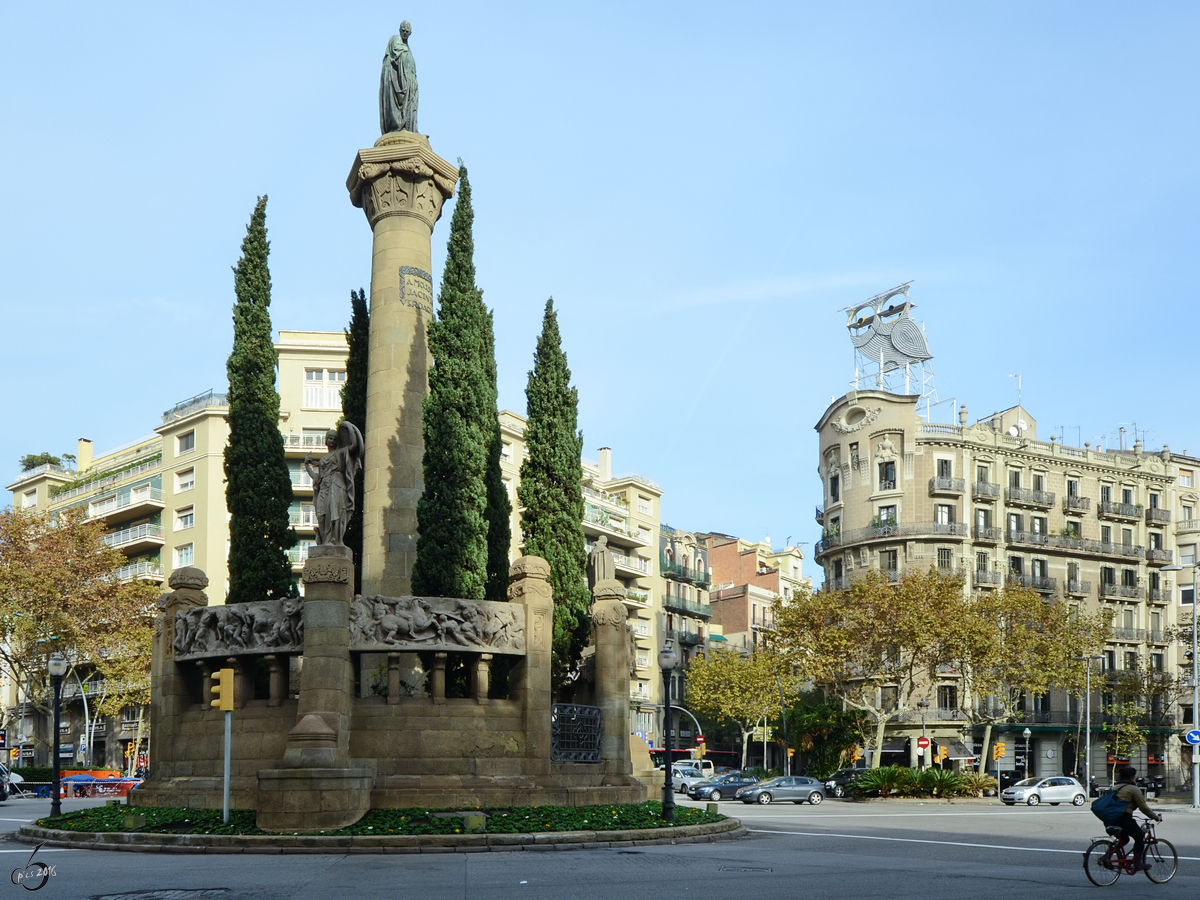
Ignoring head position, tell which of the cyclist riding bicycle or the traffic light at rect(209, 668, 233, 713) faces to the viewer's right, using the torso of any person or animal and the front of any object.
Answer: the cyclist riding bicycle

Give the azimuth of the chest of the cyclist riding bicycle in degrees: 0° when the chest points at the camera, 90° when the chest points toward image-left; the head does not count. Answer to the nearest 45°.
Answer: approximately 270°

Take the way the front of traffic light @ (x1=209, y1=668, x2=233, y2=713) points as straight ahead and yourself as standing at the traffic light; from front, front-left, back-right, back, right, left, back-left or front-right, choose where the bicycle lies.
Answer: back-left

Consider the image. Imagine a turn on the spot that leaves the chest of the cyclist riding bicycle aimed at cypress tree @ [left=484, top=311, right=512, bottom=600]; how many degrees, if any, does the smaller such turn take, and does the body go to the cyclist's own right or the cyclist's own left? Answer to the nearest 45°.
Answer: approximately 135° to the cyclist's own left
